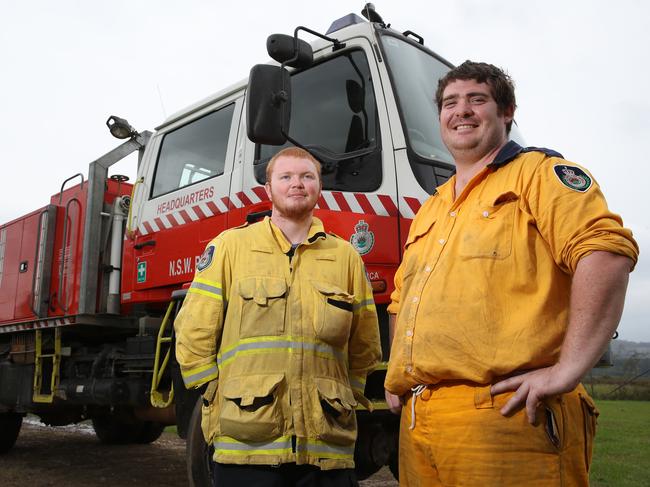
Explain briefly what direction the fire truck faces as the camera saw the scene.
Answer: facing the viewer and to the right of the viewer

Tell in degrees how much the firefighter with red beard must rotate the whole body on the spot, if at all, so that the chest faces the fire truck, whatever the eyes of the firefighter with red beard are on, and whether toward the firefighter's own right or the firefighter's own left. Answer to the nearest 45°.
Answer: approximately 180°

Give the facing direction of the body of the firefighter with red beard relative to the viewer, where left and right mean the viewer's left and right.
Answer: facing the viewer

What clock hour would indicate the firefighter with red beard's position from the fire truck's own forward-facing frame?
The firefighter with red beard is roughly at 1 o'clock from the fire truck.

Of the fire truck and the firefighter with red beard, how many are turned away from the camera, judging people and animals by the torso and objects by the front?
0
